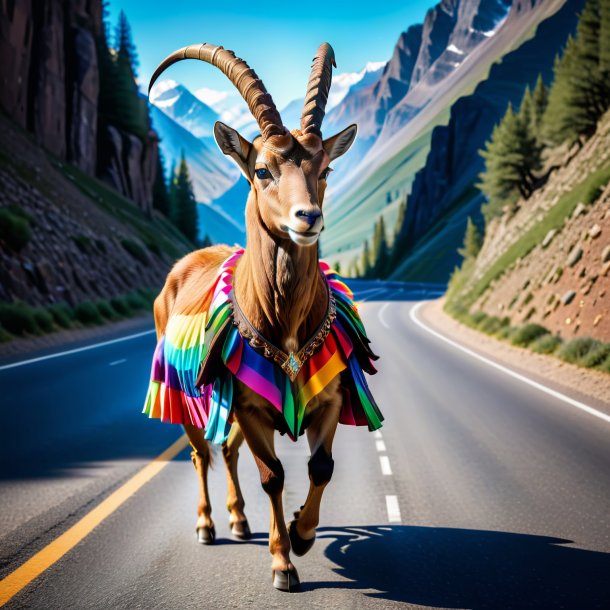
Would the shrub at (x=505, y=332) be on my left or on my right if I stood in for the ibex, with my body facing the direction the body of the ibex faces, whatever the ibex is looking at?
on my left

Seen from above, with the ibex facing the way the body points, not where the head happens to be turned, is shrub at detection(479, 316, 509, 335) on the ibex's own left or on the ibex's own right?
on the ibex's own left

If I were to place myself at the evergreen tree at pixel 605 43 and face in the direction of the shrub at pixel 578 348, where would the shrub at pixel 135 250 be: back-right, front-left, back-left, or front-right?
front-right

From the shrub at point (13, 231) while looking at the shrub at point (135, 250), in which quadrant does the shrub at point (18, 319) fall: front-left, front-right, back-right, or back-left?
back-right

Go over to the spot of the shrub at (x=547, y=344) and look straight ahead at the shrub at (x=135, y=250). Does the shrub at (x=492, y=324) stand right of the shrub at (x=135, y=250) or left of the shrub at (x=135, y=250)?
right

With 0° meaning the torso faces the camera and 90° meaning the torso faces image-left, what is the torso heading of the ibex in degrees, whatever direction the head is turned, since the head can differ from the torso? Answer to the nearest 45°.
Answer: approximately 315°

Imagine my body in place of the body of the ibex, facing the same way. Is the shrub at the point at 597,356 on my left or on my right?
on my left

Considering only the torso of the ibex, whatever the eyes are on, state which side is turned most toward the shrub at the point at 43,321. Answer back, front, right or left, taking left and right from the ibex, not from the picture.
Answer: back

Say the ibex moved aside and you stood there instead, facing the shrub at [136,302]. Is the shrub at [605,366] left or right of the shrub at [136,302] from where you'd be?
right

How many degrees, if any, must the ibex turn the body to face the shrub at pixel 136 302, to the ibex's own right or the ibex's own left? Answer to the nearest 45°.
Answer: approximately 135° to the ibex's own left

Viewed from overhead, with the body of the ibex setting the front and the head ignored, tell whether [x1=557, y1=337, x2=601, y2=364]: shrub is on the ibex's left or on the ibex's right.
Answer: on the ibex's left
